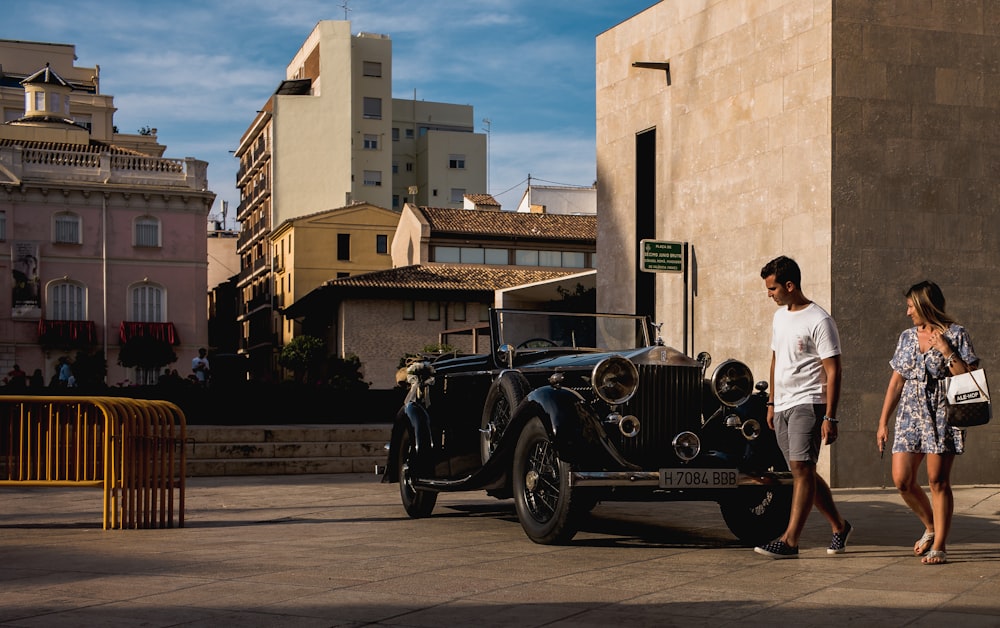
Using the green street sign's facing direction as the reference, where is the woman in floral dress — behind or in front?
in front

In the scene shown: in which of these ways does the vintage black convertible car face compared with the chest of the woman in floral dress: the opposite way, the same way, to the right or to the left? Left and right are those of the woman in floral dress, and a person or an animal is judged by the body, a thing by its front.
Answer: to the left

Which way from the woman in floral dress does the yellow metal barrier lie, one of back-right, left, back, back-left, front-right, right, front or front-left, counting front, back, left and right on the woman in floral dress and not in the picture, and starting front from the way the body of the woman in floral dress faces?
front-right

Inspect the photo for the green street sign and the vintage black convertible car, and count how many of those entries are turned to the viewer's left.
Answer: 0

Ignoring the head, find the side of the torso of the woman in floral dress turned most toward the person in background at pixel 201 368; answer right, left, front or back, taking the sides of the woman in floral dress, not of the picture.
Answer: right

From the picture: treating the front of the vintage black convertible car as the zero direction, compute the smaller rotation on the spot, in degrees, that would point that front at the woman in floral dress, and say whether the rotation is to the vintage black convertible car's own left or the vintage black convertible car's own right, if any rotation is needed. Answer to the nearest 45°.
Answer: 0° — it already faces them

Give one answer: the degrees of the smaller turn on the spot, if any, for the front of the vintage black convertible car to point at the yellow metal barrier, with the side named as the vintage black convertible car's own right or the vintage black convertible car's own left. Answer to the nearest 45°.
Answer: approximately 135° to the vintage black convertible car's own right

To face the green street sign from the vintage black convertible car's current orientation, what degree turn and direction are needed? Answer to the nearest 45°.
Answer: approximately 135° to its left

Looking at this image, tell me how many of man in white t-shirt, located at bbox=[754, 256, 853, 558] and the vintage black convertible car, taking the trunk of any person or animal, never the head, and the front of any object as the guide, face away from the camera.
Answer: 0

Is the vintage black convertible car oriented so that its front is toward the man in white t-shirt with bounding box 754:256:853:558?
yes

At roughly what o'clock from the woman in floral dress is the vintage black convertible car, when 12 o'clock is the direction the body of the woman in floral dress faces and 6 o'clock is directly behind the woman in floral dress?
The vintage black convertible car is roughly at 2 o'clock from the woman in floral dress.
